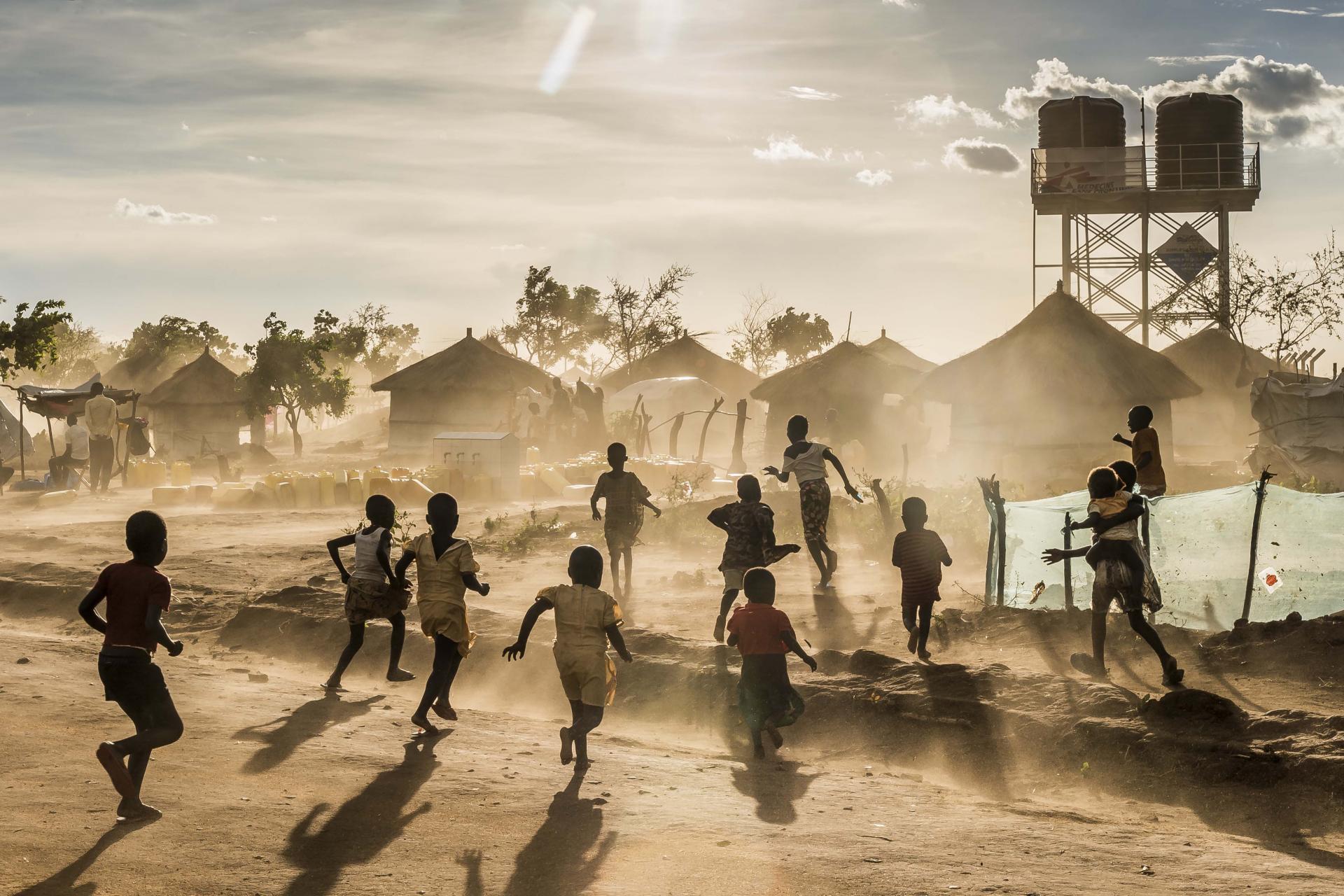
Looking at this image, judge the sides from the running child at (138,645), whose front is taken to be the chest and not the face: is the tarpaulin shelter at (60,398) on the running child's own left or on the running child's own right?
on the running child's own left

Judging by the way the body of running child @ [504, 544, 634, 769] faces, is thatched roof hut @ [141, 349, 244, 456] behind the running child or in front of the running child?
in front

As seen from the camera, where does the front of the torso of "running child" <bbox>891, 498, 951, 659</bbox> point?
away from the camera

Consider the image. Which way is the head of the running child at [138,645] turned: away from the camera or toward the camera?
away from the camera

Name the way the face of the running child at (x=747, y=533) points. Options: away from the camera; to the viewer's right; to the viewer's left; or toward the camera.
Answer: away from the camera

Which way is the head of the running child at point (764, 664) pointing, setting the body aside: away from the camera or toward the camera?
away from the camera

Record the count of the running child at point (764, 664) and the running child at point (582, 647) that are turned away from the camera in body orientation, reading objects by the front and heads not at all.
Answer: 2

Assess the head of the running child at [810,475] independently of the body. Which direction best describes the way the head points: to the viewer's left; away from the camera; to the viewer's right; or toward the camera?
away from the camera

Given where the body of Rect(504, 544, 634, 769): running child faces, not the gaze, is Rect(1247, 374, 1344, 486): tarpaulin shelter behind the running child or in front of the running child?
in front

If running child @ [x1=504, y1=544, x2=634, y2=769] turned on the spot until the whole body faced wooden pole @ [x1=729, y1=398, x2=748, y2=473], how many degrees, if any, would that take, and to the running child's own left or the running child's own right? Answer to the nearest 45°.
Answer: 0° — they already face it

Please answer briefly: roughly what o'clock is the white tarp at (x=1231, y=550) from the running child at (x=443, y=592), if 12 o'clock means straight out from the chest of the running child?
The white tarp is roughly at 1 o'clock from the running child.

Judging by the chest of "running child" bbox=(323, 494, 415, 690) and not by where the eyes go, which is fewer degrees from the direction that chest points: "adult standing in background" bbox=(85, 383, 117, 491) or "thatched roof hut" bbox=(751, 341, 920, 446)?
the thatched roof hut

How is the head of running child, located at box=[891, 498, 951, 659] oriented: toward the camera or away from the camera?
away from the camera

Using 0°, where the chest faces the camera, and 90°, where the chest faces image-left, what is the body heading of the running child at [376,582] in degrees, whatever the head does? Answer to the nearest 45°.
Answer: approximately 225°
